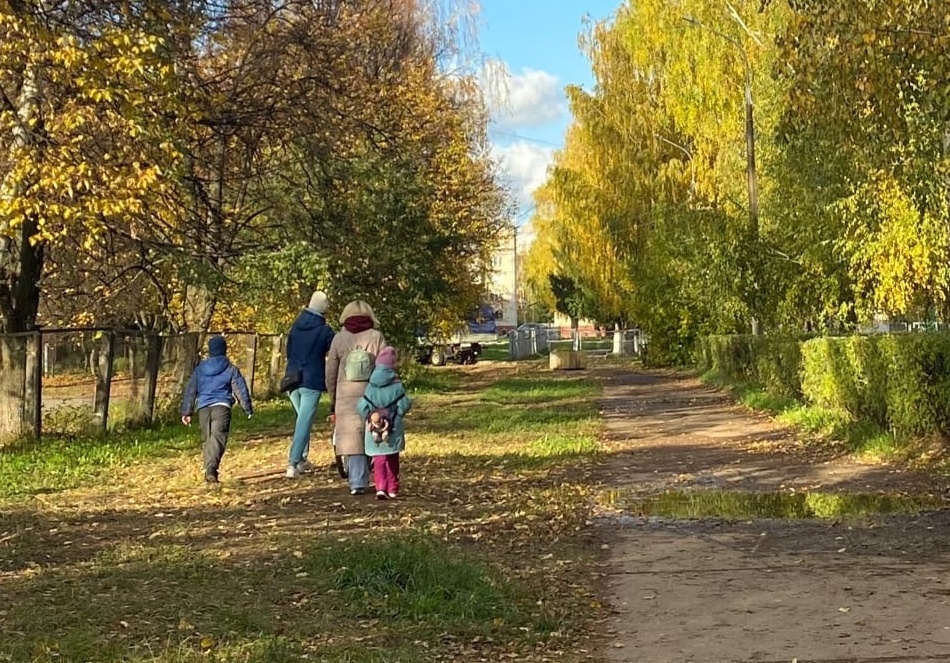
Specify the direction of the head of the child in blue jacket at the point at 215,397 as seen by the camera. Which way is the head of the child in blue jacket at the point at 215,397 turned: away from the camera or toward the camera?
away from the camera

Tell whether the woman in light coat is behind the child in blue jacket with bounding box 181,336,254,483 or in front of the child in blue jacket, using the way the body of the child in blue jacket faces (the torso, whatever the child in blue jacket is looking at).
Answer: behind

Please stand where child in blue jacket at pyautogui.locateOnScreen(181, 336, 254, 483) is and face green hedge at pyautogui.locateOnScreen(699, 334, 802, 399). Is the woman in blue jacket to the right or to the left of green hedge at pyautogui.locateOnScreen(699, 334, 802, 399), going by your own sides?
right

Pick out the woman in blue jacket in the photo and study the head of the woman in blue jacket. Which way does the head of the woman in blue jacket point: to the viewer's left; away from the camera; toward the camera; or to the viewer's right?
away from the camera

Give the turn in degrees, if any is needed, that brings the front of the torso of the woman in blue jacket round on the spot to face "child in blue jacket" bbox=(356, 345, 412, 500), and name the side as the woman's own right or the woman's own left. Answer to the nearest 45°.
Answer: approximately 135° to the woman's own right

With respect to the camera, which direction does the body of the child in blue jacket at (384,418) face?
away from the camera

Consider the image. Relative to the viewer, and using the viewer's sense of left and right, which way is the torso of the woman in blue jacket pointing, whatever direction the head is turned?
facing away from the viewer and to the right of the viewer

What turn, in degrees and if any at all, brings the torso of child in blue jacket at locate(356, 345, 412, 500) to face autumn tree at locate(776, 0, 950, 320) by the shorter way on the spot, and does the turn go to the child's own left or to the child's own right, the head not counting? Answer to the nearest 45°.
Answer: approximately 45° to the child's own right

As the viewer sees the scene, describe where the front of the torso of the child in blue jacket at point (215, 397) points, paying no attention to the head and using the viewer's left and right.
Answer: facing away from the viewer

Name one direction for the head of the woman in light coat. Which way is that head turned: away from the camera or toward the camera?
away from the camera

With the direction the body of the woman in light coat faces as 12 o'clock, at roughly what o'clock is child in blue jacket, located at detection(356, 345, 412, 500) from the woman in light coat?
The child in blue jacket is roughly at 5 o'clock from the woman in light coat.

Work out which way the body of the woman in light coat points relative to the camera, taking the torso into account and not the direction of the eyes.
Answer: away from the camera

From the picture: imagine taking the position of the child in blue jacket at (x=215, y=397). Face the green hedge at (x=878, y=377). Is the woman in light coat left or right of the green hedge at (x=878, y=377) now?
right
